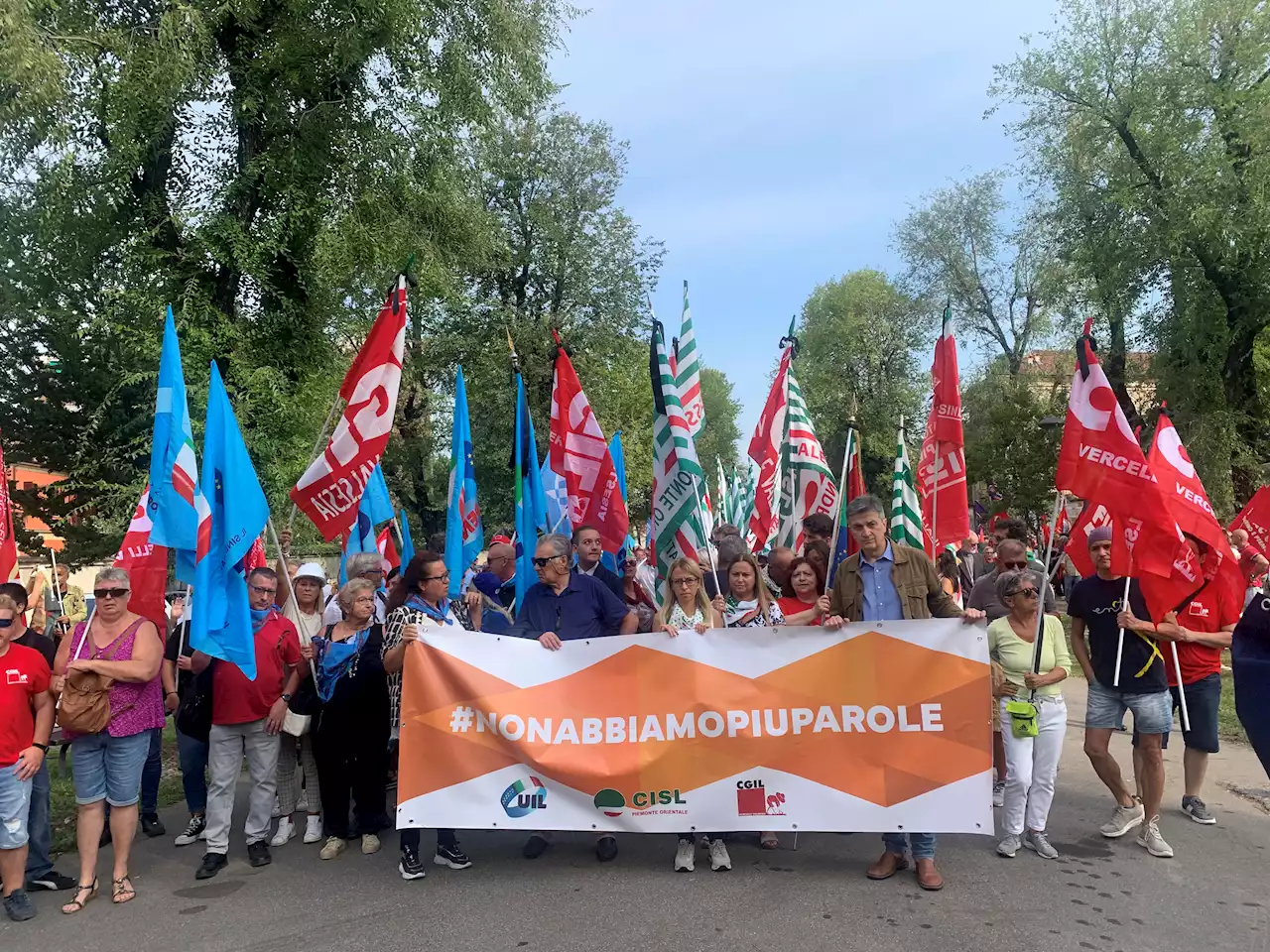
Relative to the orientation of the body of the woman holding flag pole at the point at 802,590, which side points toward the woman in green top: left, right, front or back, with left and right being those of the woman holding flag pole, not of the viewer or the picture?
left

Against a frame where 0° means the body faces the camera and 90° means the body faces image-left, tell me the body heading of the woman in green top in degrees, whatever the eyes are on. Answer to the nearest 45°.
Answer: approximately 0°

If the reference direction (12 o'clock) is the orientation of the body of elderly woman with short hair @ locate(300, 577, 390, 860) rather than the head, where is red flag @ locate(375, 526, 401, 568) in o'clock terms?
The red flag is roughly at 6 o'clock from the elderly woman with short hair.

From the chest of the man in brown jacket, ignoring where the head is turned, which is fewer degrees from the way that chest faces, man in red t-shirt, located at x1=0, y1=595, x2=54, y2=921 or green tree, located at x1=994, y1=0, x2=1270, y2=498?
the man in red t-shirt

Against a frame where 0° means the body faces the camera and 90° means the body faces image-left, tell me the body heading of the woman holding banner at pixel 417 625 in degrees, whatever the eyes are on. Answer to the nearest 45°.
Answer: approximately 315°

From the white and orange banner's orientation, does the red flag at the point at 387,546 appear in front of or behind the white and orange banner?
behind

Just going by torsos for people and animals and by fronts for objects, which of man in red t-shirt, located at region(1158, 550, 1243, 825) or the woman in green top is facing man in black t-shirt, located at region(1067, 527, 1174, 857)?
the man in red t-shirt

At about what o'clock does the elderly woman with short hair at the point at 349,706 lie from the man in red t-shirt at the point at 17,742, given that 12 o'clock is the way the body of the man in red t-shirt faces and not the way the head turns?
The elderly woman with short hair is roughly at 9 o'clock from the man in red t-shirt.

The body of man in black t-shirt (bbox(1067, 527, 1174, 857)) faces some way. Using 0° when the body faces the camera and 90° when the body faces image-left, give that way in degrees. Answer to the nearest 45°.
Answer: approximately 0°
